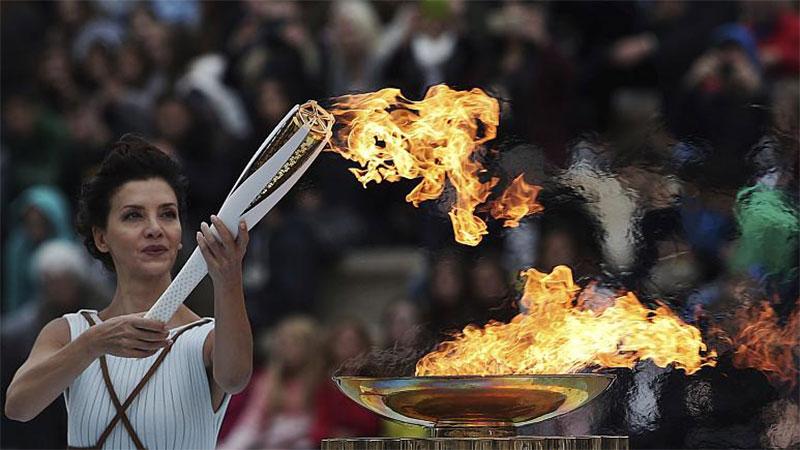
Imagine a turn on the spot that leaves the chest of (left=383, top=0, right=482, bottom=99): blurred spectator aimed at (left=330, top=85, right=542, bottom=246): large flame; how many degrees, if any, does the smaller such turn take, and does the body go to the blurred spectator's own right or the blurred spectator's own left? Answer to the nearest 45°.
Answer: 0° — they already face it

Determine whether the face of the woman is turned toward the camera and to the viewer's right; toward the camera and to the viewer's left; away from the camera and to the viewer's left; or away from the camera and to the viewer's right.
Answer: toward the camera and to the viewer's right

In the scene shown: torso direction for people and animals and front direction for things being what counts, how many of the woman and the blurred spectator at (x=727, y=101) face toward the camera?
2

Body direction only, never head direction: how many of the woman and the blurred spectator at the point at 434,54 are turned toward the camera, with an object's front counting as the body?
2

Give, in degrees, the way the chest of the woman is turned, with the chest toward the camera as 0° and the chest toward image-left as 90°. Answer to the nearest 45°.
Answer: approximately 0°

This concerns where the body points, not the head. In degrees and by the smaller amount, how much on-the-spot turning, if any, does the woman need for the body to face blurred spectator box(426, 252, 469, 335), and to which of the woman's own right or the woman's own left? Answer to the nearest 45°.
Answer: approximately 135° to the woman's own left
